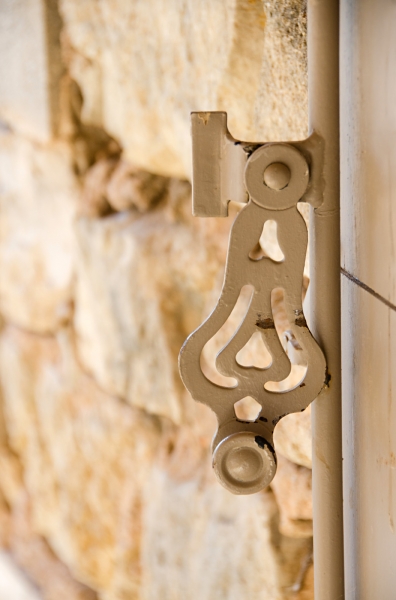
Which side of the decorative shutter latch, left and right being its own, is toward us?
front

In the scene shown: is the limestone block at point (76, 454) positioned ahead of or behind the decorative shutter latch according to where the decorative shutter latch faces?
behind
